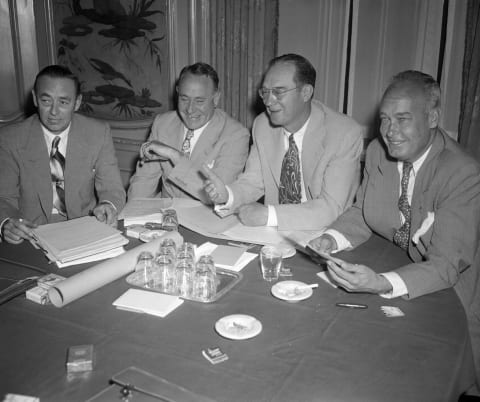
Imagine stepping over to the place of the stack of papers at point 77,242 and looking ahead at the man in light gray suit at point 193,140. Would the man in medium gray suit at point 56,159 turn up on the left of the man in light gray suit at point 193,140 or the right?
left

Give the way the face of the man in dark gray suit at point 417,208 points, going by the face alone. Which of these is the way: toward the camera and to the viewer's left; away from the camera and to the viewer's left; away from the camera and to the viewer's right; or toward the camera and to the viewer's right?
toward the camera and to the viewer's left

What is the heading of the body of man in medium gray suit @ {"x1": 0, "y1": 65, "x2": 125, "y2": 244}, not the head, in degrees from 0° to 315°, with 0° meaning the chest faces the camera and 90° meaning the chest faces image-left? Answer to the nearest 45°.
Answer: approximately 0°

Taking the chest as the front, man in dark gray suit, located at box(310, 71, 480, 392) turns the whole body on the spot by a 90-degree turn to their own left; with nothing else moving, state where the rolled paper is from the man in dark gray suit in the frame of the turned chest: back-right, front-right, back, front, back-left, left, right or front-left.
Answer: right

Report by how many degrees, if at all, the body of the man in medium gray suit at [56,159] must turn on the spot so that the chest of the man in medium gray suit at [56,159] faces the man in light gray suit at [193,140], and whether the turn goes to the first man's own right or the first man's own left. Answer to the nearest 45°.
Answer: approximately 90° to the first man's own left

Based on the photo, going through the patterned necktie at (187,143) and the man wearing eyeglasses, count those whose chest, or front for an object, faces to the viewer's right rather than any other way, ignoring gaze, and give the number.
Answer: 0

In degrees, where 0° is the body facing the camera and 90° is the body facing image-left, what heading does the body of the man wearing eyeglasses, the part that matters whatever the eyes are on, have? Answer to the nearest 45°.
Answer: approximately 45°

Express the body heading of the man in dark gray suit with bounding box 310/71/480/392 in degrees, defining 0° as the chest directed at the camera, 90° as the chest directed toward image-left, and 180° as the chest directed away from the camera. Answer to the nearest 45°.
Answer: approximately 45°

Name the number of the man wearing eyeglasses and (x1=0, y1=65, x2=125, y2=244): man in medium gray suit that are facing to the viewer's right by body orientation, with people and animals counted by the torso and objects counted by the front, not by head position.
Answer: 0

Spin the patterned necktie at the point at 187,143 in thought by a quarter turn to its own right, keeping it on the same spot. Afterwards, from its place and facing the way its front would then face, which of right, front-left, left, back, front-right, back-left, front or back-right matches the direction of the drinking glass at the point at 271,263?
back-left
